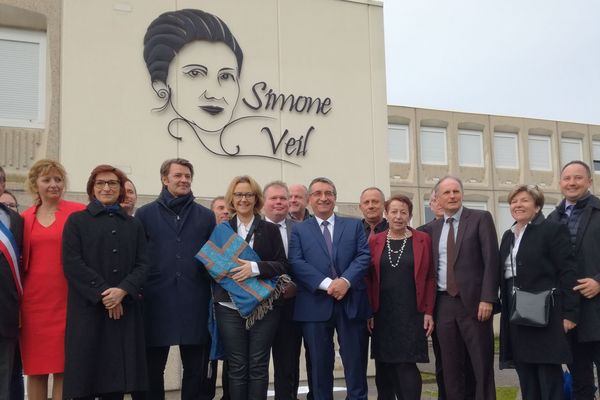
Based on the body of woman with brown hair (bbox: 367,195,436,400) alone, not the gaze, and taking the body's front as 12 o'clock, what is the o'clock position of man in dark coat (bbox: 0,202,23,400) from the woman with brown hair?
The man in dark coat is roughly at 2 o'clock from the woman with brown hair.

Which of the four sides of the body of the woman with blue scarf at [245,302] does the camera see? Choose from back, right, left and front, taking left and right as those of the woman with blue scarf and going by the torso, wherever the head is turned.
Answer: front

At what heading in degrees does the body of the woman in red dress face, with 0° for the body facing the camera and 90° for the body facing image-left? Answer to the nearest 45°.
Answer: approximately 0°

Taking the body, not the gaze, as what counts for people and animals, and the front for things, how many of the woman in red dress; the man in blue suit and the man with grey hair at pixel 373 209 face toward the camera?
3

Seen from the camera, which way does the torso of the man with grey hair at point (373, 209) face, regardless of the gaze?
toward the camera

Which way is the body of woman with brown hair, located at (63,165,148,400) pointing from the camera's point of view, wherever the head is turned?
toward the camera

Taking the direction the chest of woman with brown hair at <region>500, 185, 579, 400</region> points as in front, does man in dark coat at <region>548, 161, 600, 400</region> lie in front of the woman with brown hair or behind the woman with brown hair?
behind

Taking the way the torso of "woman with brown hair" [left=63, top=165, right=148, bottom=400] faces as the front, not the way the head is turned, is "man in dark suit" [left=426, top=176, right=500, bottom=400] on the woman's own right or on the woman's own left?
on the woman's own left

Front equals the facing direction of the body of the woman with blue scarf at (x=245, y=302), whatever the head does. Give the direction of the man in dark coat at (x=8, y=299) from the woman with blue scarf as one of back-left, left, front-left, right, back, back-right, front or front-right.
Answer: right

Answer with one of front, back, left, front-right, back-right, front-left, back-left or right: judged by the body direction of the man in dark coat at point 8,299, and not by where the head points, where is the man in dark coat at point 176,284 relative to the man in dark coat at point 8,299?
left

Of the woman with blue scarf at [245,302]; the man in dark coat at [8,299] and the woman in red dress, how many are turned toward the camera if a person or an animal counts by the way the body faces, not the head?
3
